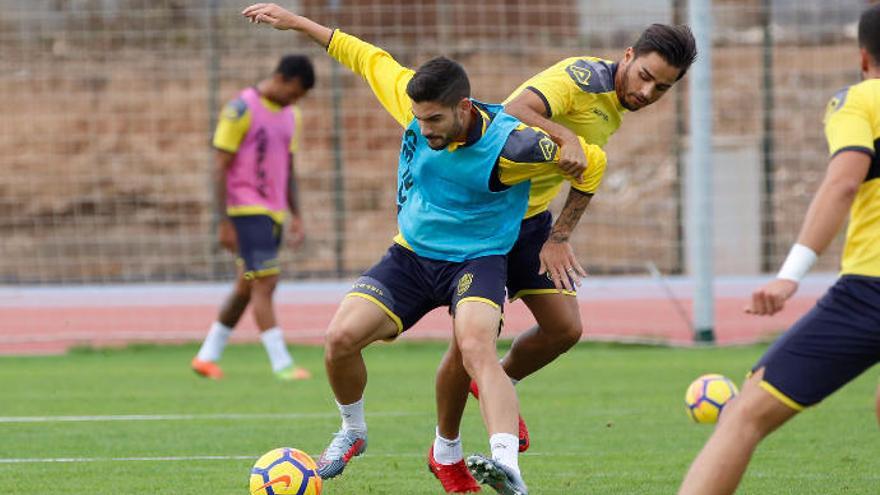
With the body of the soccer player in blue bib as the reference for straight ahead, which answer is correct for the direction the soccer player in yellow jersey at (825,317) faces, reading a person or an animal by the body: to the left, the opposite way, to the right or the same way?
to the right

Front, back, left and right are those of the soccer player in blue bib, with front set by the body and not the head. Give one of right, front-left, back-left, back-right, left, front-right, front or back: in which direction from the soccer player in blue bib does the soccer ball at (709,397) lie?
back

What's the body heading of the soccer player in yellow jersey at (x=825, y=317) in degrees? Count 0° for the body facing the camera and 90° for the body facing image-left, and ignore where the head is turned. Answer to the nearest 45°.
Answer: approximately 135°

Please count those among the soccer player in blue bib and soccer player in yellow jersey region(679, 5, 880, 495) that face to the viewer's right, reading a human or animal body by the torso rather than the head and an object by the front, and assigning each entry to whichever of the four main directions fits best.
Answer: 0

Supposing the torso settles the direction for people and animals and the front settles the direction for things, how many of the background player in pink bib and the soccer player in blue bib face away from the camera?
0

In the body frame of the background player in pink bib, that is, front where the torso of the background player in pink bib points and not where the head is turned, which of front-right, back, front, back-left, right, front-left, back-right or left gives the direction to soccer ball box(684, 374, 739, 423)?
front

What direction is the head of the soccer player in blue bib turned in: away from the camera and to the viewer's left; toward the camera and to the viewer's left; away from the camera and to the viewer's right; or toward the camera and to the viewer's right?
toward the camera and to the viewer's left

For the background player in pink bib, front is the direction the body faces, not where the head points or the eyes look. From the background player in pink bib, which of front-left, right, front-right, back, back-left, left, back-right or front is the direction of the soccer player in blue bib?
front-right

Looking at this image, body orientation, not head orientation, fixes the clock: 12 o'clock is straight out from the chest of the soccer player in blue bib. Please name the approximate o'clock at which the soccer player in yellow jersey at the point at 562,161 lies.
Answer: The soccer player in yellow jersey is roughly at 6 o'clock from the soccer player in blue bib.

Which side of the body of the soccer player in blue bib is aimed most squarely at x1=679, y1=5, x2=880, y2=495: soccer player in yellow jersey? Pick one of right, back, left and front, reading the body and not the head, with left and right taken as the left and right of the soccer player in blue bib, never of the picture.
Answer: left

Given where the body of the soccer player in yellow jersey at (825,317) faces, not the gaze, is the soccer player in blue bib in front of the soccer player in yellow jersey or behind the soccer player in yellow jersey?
in front

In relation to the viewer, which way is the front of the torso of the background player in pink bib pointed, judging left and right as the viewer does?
facing the viewer and to the right of the viewer

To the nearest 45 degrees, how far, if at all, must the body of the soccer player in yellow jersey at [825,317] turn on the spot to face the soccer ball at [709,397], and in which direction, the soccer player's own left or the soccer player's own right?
approximately 45° to the soccer player's own right
